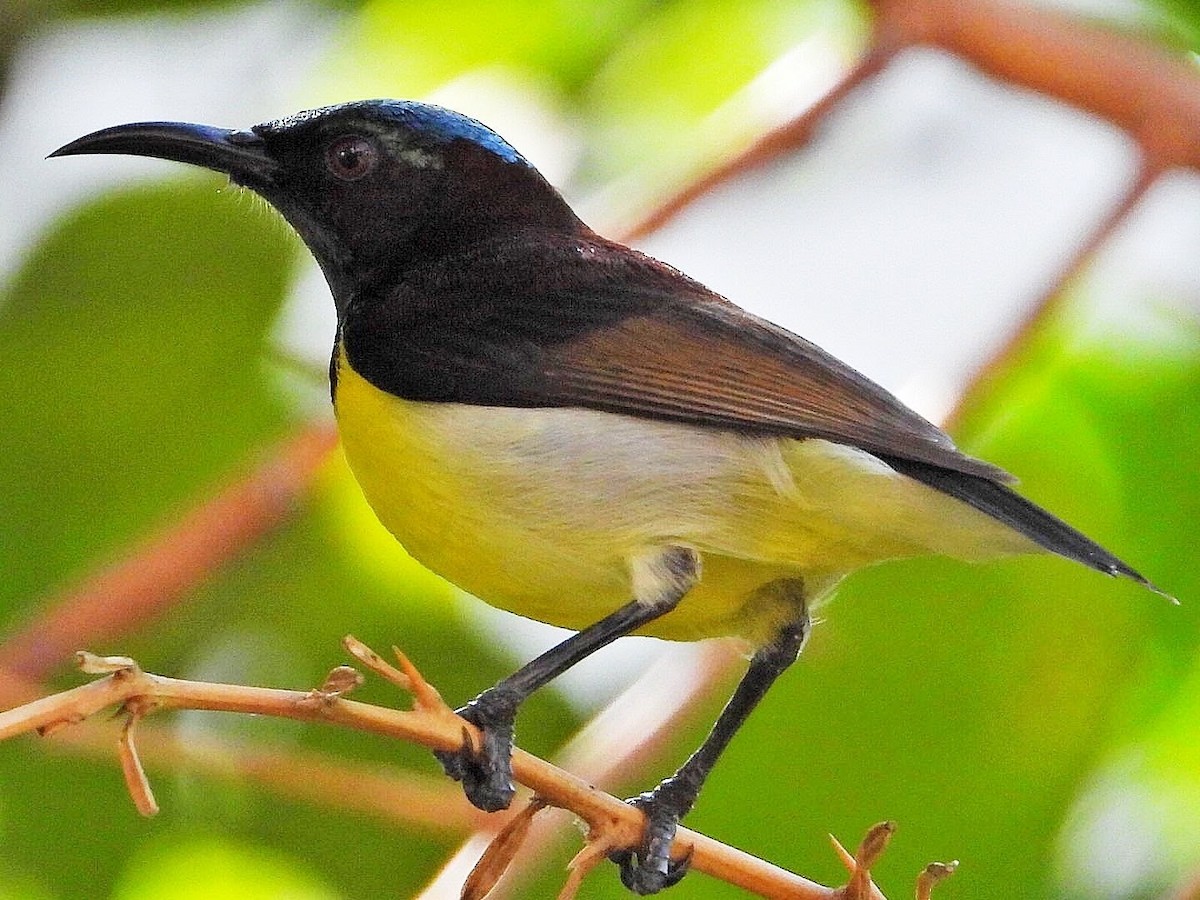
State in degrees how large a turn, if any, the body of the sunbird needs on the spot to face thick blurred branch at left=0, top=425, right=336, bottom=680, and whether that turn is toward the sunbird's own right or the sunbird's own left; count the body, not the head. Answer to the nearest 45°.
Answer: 0° — it already faces it

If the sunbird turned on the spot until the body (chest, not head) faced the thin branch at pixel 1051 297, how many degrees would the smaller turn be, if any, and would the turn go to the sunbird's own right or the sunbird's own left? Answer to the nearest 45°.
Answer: approximately 135° to the sunbird's own right

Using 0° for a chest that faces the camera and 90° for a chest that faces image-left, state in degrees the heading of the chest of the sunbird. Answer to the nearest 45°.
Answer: approximately 90°
